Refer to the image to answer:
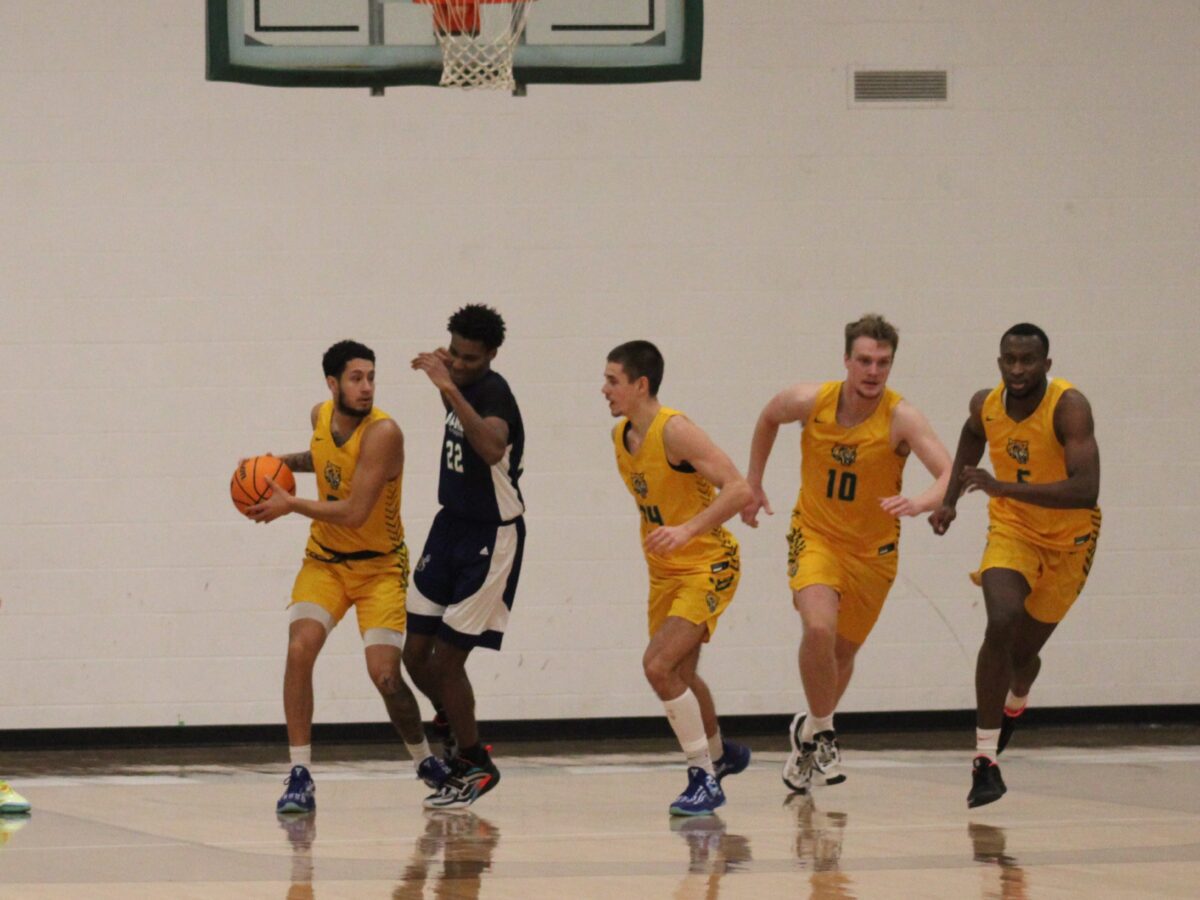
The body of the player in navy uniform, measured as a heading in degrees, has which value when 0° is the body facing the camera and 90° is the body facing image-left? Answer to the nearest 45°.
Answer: approximately 45°

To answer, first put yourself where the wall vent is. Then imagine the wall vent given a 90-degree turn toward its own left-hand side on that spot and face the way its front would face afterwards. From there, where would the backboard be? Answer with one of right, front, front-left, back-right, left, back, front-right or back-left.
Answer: back-right

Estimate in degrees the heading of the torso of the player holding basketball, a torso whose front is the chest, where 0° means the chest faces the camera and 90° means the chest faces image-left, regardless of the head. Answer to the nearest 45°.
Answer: approximately 45°

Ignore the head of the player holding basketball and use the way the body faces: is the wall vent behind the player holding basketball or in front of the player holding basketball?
behind

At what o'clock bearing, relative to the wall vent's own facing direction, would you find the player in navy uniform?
The player in navy uniform is roughly at 1 o'clock from the wall vent.

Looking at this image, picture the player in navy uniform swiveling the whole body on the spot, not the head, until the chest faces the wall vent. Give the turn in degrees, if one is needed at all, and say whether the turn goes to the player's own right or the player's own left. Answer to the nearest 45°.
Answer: approximately 180°

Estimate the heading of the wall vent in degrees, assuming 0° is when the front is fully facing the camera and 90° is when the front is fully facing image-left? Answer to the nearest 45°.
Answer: approximately 0°

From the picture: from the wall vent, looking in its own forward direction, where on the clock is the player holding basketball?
The player holding basketball is roughly at 1 o'clock from the wall vent.
